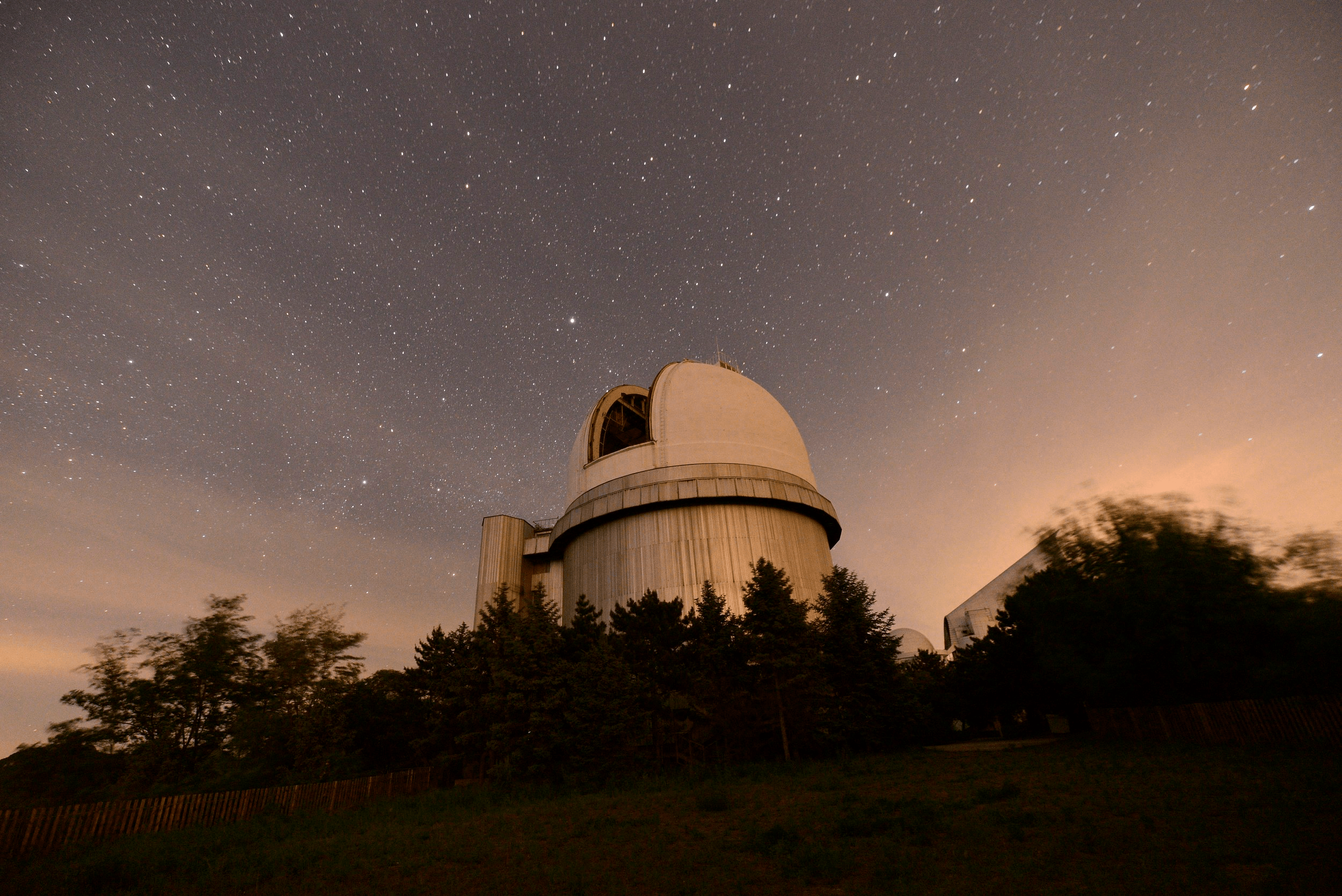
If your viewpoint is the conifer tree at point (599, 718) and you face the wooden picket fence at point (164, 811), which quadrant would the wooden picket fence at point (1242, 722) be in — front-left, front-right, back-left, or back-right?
back-left

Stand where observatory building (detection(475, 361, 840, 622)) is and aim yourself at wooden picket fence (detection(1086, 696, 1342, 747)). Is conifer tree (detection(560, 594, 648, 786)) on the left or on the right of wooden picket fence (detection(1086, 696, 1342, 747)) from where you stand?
right

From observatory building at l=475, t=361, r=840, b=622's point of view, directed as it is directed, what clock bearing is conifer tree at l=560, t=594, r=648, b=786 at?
The conifer tree is roughly at 11 o'clock from the observatory building.

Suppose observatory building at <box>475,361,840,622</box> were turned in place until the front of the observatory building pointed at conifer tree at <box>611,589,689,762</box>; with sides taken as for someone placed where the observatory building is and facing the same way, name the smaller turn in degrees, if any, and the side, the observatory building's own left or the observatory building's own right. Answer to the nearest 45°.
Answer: approximately 45° to the observatory building's own left
